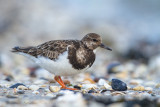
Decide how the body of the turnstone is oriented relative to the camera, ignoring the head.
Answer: to the viewer's right

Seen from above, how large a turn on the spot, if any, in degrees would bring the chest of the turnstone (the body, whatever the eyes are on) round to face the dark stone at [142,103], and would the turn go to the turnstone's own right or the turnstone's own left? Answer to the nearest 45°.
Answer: approximately 45° to the turnstone's own right
